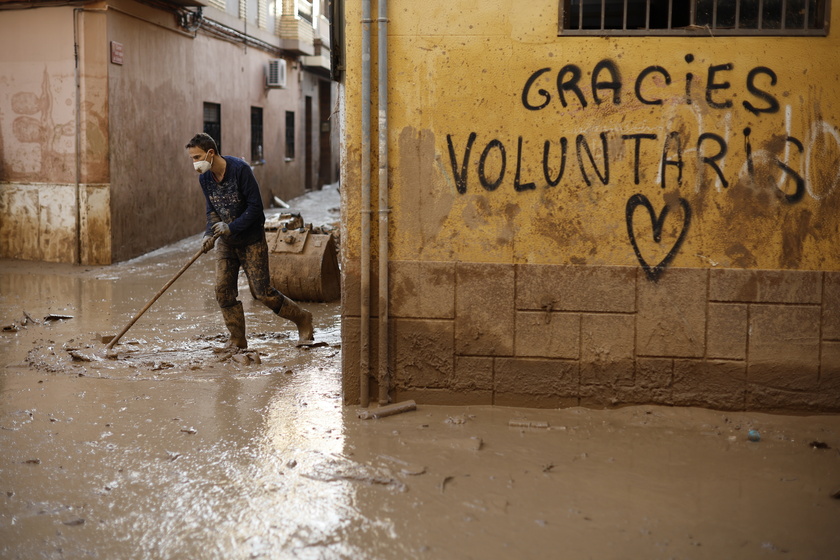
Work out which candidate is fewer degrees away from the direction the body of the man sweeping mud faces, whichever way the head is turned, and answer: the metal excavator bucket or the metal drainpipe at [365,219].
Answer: the metal drainpipe

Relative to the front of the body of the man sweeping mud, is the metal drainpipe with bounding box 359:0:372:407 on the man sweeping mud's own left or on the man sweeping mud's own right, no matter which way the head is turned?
on the man sweeping mud's own left

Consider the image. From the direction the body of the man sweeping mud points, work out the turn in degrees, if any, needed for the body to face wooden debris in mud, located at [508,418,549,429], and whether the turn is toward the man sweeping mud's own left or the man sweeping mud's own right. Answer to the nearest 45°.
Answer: approximately 90° to the man sweeping mud's own left

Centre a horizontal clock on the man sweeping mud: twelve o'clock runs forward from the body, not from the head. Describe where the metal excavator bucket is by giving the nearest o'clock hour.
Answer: The metal excavator bucket is roughly at 5 o'clock from the man sweeping mud.

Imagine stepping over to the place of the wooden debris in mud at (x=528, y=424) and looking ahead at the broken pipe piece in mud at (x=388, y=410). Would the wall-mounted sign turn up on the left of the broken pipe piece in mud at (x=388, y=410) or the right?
right
